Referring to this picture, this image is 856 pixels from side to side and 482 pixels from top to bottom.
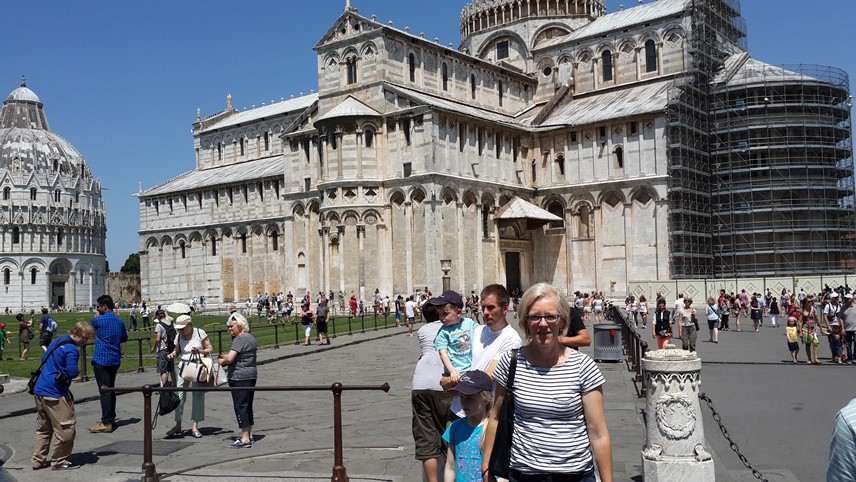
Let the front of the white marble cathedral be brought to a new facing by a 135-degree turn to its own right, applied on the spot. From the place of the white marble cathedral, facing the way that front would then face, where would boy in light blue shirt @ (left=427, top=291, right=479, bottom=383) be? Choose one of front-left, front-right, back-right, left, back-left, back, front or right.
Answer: right

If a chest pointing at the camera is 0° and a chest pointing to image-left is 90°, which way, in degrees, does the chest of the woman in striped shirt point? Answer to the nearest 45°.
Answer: approximately 0°

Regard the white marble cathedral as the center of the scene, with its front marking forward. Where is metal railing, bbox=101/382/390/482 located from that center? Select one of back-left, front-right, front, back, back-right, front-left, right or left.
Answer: back-left

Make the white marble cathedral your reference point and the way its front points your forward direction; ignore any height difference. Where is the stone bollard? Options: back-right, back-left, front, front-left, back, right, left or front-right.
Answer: back-left

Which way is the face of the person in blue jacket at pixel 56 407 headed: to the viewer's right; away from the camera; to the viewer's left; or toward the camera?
to the viewer's right

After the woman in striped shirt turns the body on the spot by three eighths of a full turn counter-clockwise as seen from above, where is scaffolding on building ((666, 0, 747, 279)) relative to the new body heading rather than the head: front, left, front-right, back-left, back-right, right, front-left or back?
front-left

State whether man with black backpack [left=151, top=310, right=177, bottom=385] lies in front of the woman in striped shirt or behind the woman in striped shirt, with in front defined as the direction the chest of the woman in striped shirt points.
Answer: behind

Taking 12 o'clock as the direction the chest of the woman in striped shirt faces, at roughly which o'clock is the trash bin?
The trash bin is roughly at 6 o'clock from the woman in striped shirt.

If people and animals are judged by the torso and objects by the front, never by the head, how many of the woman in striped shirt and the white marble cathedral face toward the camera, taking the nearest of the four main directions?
1

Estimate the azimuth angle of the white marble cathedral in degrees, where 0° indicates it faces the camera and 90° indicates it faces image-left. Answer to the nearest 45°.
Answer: approximately 135°

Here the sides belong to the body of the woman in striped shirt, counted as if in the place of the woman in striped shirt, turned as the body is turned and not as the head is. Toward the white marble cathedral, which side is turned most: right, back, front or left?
back

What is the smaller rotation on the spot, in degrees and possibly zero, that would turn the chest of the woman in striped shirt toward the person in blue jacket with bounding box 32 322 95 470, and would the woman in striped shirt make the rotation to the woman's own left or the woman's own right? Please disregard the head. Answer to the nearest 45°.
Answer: approximately 135° to the woman's own right

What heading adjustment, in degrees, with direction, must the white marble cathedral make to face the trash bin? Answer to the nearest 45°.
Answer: approximately 135° to its left
